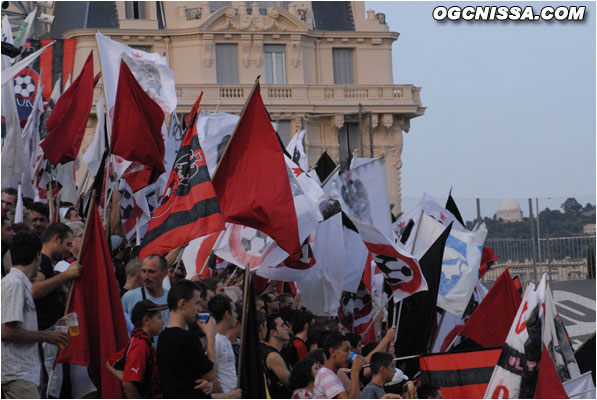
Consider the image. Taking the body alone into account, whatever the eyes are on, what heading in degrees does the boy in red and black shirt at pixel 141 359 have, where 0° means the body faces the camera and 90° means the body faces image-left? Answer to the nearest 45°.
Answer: approximately 270°

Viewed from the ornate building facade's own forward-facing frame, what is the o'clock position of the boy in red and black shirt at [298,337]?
The boy in red and black shirt is roughly at 12 o'clock from the ornate building facade.

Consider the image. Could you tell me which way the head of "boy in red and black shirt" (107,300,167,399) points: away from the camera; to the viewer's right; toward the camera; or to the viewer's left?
to the viewer's right
